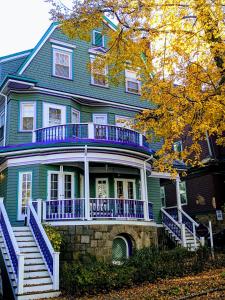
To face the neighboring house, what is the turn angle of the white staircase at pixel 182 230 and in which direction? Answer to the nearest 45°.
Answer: approximately 135° to its left

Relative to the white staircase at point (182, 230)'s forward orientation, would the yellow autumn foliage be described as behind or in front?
in front

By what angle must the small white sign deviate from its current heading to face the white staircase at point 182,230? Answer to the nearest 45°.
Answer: approximately 45° to its right

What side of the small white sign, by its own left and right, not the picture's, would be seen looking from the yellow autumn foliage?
front

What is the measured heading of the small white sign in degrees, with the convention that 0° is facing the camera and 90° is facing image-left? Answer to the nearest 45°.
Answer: approximately 0°

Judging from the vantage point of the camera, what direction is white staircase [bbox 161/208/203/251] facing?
facing the viewer and to the right of the viewer

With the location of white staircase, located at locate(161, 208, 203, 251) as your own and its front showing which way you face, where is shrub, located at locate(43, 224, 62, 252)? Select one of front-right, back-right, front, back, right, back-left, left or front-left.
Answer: right

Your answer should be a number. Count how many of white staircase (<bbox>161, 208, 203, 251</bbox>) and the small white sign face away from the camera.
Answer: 0
